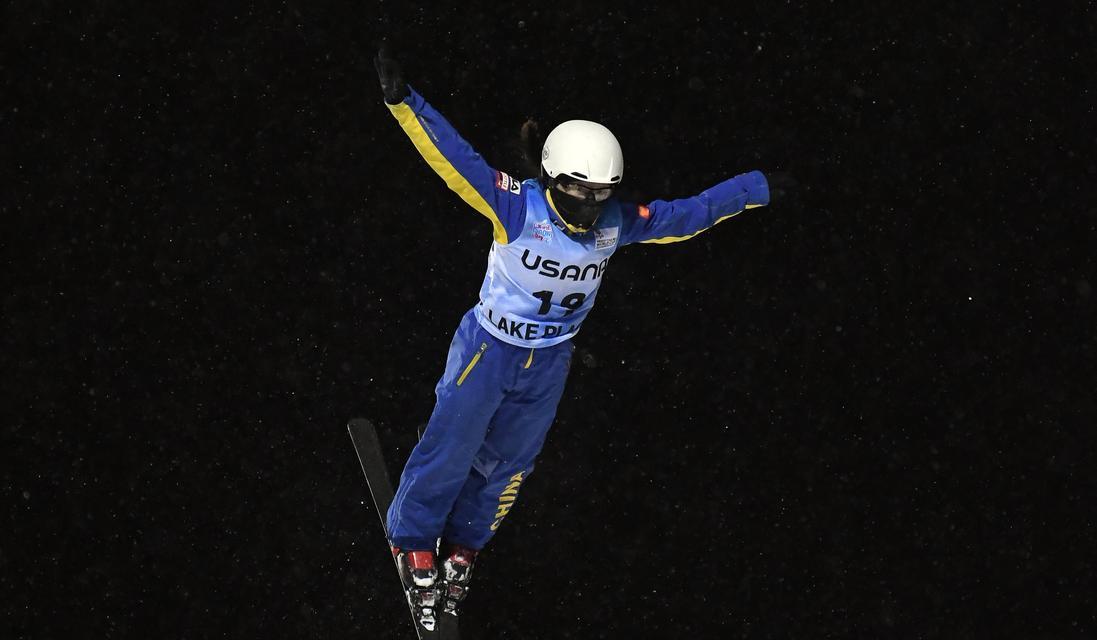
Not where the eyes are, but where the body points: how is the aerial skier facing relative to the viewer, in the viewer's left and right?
facing the viewer and to the right of the viewer
